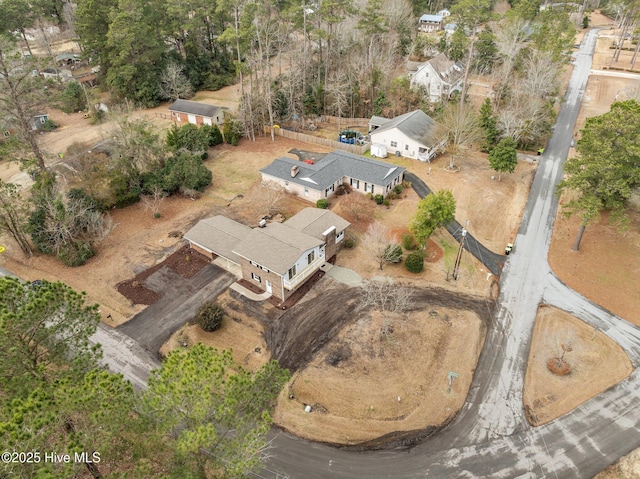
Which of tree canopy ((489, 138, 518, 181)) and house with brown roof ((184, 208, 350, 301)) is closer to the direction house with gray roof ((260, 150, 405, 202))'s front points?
the house with brown roof

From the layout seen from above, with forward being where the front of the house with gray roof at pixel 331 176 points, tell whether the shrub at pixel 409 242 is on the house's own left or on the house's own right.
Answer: on the house's own left

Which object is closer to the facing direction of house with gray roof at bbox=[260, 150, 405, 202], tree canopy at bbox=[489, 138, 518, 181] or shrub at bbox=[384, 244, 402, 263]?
the shrub

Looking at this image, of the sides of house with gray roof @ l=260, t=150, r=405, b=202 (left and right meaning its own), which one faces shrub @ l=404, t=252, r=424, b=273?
front

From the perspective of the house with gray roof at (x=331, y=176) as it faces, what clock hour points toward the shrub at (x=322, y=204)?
The shrub is roughly at 11 o'clock from the house with gray roof.

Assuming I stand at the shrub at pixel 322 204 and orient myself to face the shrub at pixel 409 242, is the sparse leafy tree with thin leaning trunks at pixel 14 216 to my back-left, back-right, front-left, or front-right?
back-right

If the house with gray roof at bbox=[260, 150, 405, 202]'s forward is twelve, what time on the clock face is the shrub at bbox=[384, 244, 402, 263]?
The shrub is roughly at 10 o'clock from the house with gray roof.

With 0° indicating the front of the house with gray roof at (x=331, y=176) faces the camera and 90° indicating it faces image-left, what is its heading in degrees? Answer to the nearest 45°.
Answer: approximately 45°

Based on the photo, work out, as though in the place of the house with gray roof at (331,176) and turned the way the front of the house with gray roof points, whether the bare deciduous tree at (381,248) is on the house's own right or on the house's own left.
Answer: on the house's own left

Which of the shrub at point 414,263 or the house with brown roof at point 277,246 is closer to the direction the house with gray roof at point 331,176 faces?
the house with brown roof

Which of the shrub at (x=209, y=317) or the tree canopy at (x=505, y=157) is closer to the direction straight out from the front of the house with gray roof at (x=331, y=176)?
the shrub
